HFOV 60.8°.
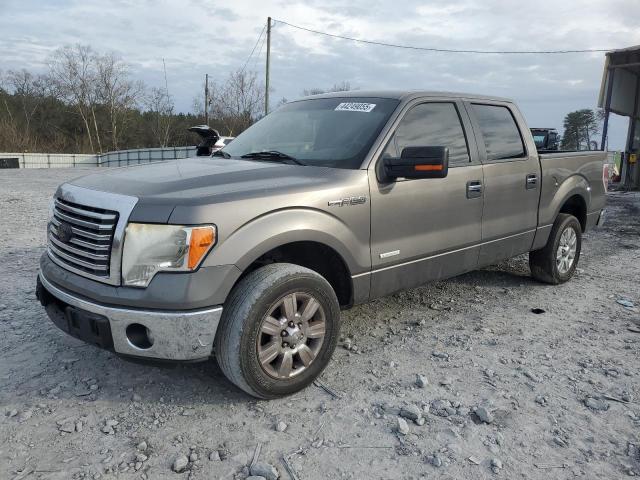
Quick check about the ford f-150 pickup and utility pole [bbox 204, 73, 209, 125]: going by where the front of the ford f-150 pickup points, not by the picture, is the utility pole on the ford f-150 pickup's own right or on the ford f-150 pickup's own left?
on the ford f-150 pickup's own right

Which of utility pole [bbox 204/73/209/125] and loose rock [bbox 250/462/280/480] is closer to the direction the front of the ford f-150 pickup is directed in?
the loose rock

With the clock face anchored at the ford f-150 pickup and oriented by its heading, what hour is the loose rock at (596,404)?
The loose rock is roughly at 8 o'clock from the ford f-150 pickup.

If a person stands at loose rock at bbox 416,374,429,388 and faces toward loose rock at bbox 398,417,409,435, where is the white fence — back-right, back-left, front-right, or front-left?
back-right

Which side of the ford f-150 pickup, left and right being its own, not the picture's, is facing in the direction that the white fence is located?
right

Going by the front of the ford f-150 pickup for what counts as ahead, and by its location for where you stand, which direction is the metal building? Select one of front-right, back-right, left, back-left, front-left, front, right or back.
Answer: back
